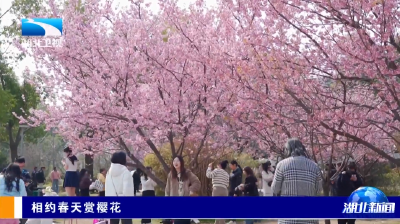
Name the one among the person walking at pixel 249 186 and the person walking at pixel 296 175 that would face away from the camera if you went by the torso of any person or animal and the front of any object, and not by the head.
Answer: the person walking at pixel 296 175

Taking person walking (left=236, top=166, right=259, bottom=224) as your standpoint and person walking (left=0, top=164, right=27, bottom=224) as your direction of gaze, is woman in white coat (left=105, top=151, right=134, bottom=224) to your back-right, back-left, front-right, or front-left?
front-left

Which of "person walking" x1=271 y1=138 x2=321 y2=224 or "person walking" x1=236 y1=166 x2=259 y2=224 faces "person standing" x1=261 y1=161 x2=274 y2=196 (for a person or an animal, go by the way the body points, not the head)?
"person walking" x1=271 y1=138 x2=321 y2=224

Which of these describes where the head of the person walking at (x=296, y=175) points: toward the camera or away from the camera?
away from the camera

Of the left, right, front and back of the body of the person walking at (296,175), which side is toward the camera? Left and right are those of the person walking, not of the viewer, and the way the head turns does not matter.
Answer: back

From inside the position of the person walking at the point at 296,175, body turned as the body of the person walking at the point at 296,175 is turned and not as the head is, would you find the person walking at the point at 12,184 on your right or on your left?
on your left

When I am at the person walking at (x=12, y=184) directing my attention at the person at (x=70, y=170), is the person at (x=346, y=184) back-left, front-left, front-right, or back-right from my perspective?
front-right
